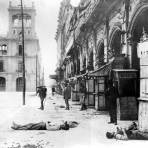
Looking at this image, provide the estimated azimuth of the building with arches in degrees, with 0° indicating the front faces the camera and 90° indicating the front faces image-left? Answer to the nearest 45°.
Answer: approximately 45°

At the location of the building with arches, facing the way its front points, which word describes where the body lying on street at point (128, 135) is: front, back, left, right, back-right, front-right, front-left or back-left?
front-left

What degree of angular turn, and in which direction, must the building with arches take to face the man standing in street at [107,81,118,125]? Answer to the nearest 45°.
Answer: approximately 45° to its left
